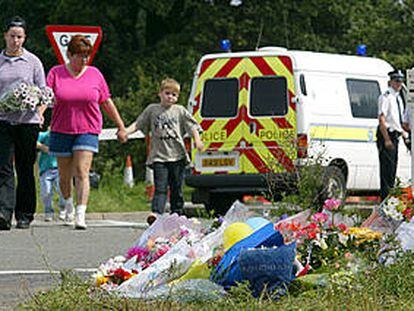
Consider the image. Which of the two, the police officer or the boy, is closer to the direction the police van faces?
the police officer

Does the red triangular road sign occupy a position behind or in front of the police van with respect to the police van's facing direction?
behind

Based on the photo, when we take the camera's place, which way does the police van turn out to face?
facing away from the viewer and to the right of the viewer
